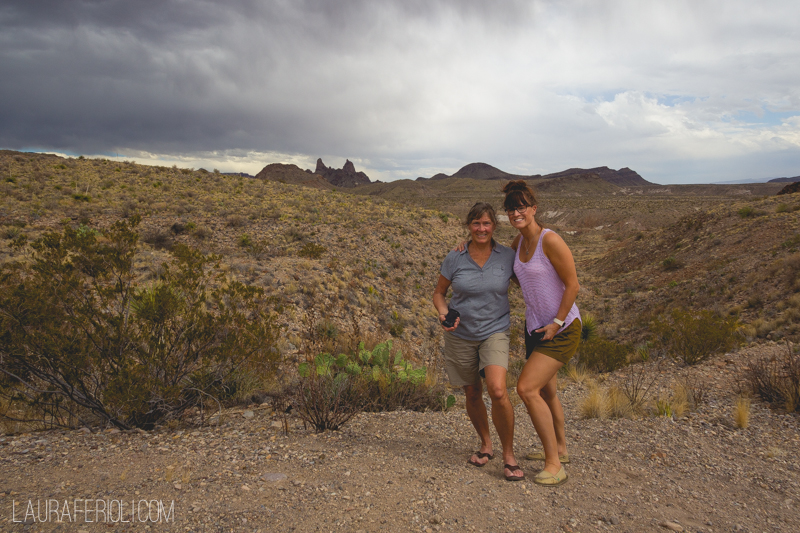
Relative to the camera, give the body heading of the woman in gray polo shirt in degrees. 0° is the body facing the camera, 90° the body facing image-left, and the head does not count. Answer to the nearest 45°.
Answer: approximately 0°

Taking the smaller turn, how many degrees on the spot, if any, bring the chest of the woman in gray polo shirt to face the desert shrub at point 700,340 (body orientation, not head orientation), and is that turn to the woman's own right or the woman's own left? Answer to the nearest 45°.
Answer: approximately 135° to the woman's own left

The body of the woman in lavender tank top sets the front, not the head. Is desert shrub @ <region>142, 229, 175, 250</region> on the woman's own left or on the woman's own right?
on the woman's own right

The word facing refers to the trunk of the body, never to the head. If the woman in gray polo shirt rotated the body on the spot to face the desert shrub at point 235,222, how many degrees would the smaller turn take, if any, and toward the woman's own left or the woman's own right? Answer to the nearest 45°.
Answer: approximately 135° to the woman's own right

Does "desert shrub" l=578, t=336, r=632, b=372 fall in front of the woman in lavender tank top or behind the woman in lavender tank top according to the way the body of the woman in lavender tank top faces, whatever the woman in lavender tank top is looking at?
behind

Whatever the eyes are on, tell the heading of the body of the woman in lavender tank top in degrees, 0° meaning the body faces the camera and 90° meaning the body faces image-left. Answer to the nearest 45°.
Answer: approximately 45°

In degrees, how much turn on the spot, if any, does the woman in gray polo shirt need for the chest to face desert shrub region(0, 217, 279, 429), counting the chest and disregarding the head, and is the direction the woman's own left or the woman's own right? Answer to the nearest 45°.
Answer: approximately 90° to the woman's own right

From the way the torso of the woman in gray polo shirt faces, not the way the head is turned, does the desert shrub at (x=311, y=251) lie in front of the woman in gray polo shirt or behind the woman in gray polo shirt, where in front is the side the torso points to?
behind
